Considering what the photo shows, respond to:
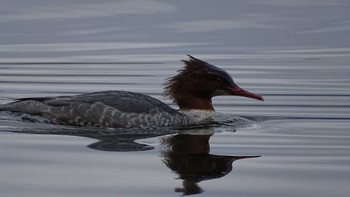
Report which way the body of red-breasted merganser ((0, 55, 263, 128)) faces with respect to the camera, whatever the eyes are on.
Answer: to the viewer's right
